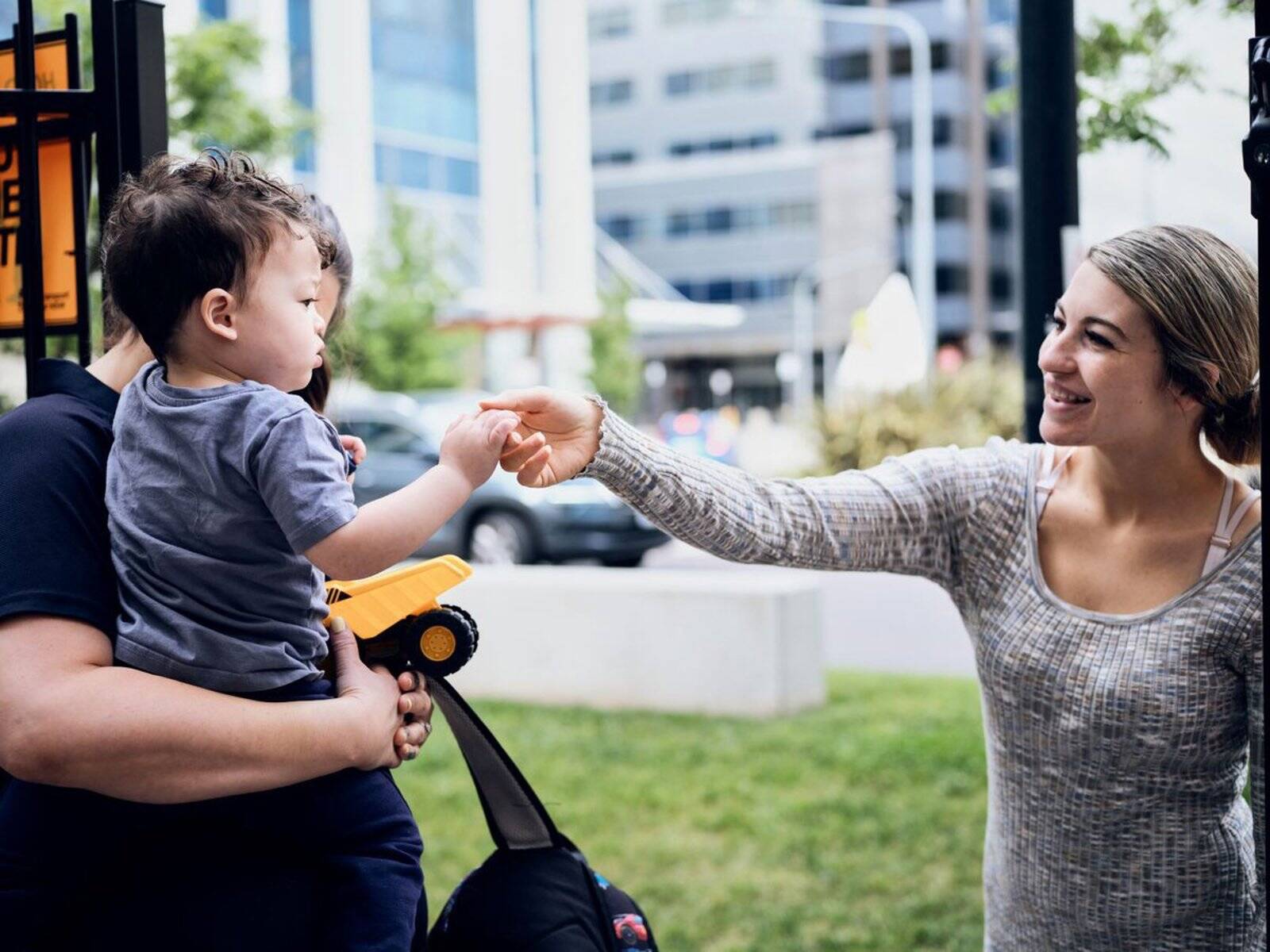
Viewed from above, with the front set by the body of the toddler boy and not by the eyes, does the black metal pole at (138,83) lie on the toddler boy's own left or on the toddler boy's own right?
on the toddler boy's own left

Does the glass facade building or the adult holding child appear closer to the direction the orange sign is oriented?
the adult holding child

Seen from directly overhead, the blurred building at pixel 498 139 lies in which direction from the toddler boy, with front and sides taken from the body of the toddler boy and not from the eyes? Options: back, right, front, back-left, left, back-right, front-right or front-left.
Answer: front-left

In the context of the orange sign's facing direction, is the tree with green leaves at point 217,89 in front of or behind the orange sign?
behind

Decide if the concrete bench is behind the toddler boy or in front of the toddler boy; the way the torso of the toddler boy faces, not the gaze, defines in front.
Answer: in front

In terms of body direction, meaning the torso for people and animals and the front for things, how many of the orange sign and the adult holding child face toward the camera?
1

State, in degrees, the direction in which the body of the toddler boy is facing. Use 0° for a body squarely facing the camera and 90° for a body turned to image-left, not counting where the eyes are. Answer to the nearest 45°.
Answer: approximately 225°

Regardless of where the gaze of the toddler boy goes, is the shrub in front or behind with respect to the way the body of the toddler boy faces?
in front

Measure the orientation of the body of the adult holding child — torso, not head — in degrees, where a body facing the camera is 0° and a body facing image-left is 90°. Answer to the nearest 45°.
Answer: approximately 270°

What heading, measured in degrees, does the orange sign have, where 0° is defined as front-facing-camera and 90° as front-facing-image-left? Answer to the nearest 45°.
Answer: approximately 0°

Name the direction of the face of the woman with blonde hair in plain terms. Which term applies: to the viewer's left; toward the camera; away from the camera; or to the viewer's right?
to the viewer's left

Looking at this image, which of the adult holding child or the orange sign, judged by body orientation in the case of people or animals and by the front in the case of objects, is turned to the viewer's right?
the adult holding child

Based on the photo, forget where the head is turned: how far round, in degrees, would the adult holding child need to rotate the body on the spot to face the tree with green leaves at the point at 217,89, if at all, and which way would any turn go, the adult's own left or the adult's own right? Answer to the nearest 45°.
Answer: approximately 90° to the adult's own left

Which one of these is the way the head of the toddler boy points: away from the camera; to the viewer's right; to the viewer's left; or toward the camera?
to the viewer's right
